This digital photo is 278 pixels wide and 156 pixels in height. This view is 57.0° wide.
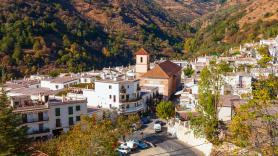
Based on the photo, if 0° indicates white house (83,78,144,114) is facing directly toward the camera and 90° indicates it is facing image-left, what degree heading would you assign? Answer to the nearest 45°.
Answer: approximately 315°

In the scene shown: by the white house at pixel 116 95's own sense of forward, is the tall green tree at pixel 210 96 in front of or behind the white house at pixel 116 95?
in front

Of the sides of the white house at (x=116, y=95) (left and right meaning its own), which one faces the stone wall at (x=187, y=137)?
front

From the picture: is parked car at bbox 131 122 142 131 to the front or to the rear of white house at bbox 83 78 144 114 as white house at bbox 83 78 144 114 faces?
to the front

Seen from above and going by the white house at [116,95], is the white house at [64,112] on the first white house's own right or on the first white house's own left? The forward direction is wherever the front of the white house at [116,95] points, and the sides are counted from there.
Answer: on the first white house's own right

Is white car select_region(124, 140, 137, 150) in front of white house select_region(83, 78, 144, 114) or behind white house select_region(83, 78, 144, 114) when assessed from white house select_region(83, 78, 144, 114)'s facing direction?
in front

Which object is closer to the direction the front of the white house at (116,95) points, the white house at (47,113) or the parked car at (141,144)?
the parked car

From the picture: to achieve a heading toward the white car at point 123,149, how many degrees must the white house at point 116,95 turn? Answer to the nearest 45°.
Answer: approximately 45° to its right
